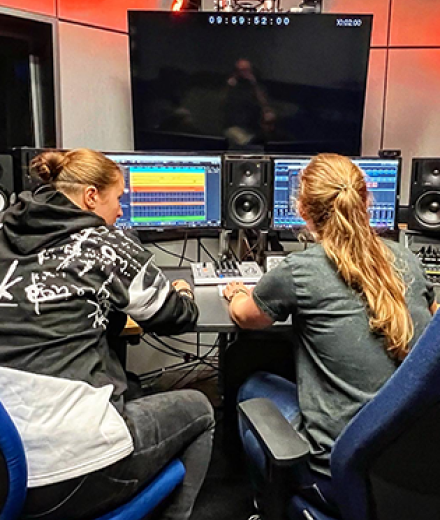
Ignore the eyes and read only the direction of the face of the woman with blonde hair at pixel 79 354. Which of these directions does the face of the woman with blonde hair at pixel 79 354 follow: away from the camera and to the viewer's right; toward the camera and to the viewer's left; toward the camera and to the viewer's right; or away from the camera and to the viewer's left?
away from the camera and to the viewer's right

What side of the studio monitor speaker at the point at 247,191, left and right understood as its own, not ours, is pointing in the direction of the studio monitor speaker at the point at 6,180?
right

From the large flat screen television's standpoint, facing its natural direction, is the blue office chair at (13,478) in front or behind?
in front

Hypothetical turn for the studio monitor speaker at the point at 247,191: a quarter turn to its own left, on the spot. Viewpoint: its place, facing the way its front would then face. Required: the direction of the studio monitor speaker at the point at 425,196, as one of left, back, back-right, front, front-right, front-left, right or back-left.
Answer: front

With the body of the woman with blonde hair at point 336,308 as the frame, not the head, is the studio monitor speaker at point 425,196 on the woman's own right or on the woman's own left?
on the woman's own right

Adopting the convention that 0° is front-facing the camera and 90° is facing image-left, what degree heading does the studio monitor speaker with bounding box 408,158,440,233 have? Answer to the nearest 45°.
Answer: approximately 0°

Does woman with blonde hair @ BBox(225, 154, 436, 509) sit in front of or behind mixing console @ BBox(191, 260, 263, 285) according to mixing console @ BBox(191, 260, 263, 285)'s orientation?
in front

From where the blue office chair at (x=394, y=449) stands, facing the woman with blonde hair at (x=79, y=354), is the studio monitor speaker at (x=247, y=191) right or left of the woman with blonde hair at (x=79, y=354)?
right

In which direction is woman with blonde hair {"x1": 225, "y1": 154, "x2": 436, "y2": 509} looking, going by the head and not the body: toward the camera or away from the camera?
away from the camera
